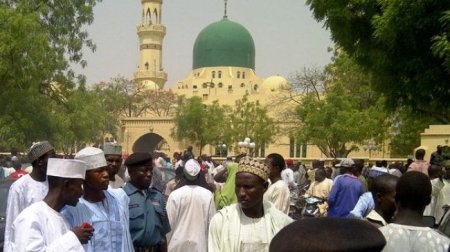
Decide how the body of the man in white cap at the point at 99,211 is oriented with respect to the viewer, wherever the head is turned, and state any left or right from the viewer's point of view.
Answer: facing the viewer and to the right of the viewer

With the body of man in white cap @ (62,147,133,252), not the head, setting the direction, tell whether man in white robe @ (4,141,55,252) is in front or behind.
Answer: behind

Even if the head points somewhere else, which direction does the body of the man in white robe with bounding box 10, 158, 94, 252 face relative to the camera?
to the viewer's right

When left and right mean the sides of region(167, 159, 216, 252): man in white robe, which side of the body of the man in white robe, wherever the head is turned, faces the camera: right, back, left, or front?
back

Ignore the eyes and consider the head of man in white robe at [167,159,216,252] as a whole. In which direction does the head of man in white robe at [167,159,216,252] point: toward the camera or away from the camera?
away from the camera

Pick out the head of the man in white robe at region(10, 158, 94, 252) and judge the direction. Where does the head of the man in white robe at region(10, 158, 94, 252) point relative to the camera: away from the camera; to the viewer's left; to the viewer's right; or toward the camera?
to the viewer's right

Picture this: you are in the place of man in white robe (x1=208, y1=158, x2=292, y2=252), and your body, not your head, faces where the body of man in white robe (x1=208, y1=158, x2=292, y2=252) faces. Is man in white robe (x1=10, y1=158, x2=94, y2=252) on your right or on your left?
on your right
